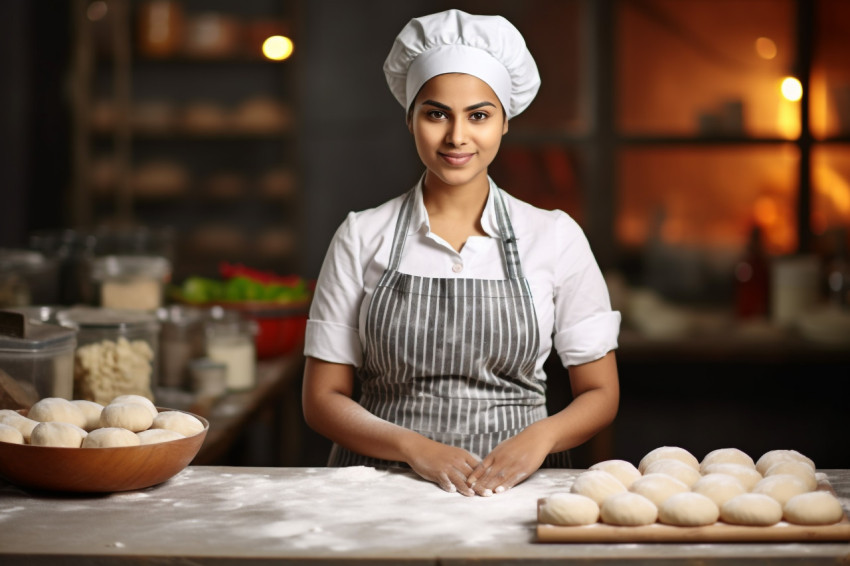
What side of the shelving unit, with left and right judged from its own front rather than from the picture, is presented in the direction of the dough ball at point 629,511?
front

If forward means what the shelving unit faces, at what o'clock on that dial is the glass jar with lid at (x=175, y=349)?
The glass jar with lid is roughly at 12 o'clock from the shelving unit.

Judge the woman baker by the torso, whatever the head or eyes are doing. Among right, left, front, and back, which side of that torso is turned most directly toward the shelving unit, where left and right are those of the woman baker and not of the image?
back

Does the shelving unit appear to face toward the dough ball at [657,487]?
yes

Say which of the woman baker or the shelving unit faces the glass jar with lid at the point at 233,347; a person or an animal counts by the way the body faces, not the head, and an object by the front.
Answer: the shelving unit

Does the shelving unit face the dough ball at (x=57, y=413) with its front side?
yes

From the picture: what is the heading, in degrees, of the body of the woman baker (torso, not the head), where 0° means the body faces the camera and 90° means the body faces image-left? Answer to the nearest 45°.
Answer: approximately 0°

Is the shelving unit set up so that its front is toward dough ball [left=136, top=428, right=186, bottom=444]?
yes

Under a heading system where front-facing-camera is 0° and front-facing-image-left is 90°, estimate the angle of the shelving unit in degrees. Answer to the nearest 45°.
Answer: approximately 0°

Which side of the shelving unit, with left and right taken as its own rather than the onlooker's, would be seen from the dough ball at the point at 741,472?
front

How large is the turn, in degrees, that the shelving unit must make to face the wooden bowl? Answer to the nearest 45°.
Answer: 0° — it already faces it

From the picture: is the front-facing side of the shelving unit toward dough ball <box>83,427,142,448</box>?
yes

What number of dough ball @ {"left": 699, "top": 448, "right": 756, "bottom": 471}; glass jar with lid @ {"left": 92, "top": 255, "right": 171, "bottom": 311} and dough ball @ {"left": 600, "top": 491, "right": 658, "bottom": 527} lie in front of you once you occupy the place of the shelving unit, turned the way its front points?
3

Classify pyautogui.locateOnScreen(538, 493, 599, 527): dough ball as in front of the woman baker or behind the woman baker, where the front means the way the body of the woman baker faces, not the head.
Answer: in front

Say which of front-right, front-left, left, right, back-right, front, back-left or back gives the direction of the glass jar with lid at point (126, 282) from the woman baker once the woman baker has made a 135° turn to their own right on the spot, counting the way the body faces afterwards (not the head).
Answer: front
